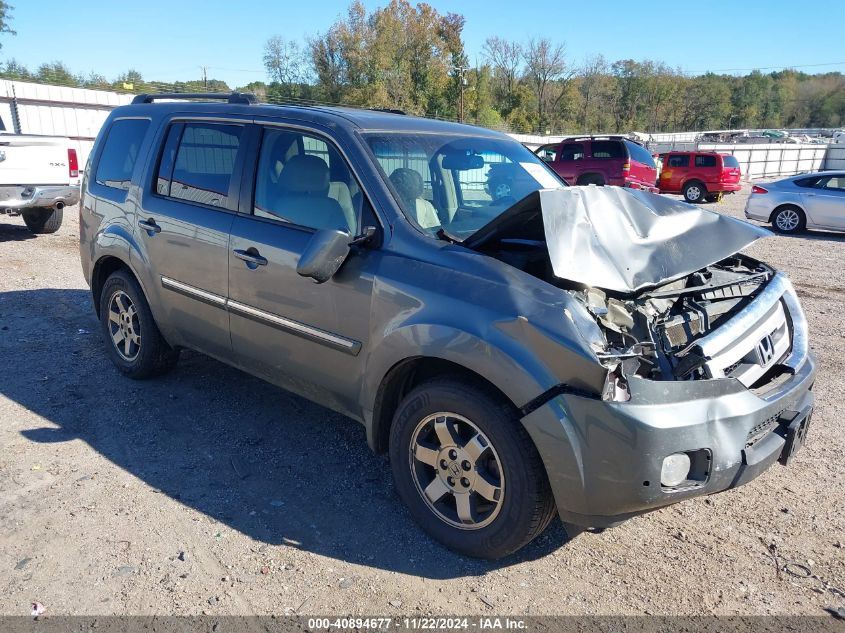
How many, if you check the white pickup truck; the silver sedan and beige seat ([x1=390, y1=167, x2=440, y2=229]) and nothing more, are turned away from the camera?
1

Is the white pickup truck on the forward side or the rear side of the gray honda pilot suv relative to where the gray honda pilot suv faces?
on the rear side

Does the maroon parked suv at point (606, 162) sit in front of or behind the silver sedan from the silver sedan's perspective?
behind

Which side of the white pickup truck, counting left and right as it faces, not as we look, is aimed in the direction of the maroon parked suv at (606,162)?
right

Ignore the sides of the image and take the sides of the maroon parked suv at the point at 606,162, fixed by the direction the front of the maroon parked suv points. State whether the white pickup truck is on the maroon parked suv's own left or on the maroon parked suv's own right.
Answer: on the maroon parked suv's own left

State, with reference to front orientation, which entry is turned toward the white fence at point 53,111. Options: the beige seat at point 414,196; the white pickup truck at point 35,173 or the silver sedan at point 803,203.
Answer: the white pickup truck

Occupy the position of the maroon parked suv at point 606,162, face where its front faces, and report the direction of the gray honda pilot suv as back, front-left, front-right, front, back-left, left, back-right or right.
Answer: back-left

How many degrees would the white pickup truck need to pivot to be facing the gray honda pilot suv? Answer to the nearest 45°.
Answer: approximately 180°

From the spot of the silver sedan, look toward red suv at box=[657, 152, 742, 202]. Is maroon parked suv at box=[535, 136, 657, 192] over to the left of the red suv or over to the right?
left

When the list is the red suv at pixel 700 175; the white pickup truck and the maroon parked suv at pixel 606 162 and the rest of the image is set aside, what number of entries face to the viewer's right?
0

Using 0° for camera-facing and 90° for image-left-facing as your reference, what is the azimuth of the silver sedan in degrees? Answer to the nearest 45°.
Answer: approximately 270°

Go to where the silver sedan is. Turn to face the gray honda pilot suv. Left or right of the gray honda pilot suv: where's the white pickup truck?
right

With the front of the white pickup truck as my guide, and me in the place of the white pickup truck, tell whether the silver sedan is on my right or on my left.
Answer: on my right

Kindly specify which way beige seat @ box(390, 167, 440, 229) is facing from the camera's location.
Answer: facing the viewer and to the right of the viewer

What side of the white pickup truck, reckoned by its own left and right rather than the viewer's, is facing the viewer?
back

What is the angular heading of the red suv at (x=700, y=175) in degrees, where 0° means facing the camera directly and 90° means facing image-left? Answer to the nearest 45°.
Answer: approximately 135°

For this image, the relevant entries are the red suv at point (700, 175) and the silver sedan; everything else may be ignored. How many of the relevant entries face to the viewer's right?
1

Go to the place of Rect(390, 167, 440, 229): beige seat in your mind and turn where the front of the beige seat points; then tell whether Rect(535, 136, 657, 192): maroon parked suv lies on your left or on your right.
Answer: on your left

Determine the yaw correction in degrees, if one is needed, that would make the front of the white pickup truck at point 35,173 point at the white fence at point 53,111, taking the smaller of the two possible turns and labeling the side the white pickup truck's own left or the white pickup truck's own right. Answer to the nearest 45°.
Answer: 0° — it already faces it
